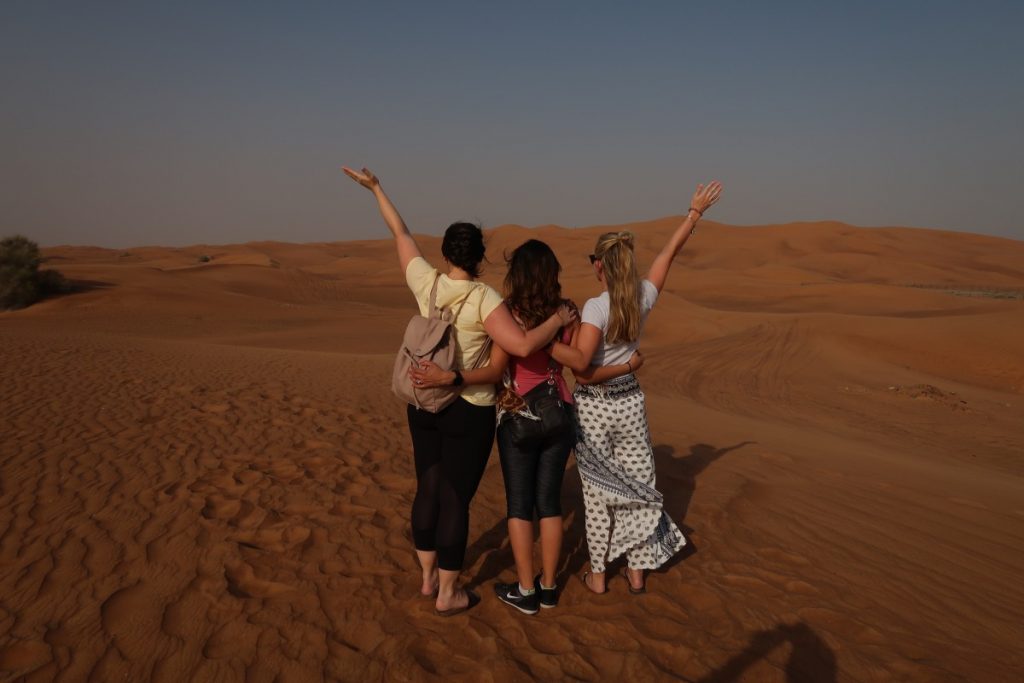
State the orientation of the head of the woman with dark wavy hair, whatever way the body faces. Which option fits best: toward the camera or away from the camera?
away from the camera

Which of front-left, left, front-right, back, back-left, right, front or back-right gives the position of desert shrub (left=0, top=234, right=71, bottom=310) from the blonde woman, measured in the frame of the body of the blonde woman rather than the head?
front-left

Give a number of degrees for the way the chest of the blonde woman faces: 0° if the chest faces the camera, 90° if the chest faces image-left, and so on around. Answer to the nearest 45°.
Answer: approximately 180°

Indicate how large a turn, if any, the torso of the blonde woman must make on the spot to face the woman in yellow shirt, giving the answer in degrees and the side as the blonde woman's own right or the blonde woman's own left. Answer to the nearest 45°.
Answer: approximately 135° to the blonde woman's own left

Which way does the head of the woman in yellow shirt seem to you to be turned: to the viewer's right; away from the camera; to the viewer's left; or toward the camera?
away from the camera

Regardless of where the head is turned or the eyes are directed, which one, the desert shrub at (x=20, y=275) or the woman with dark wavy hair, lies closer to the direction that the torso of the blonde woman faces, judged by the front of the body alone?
the desert shrub

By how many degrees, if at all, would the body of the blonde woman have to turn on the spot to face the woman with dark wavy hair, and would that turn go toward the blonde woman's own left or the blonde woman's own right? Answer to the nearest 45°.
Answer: approximately 135° to the blonde woman's own left
